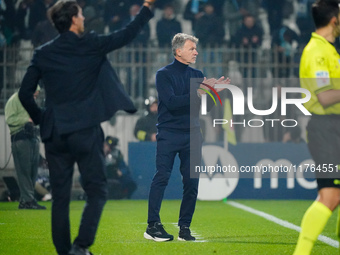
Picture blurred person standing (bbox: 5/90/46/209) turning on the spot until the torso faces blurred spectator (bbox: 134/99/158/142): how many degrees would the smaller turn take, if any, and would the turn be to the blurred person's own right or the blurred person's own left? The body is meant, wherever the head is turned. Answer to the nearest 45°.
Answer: approximately 45° to the blurred person's own left

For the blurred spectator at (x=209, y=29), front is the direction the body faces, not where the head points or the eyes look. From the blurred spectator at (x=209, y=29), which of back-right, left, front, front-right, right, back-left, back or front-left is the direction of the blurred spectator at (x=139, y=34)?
right

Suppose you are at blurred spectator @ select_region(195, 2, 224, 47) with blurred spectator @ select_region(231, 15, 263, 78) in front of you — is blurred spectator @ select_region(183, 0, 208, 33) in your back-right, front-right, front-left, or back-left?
back-left

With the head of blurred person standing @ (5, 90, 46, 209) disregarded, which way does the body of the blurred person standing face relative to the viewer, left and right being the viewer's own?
facing to the right of the viewer

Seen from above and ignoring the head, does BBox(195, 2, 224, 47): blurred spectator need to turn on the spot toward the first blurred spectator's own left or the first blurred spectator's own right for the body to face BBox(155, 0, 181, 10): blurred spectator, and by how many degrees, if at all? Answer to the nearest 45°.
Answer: approximately 135° to the first blurred spectator's own right

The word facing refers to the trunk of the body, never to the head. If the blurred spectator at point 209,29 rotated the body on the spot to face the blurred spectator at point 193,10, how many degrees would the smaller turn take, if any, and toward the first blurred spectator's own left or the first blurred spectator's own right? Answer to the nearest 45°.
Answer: approximately 135° to the first blurred spectator's own right

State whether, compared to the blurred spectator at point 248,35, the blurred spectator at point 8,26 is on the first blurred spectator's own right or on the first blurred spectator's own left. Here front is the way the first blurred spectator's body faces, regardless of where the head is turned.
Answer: on the first blurred spectator's own right

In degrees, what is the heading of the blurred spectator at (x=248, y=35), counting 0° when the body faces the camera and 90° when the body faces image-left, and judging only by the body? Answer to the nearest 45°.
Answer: approximately 0°
